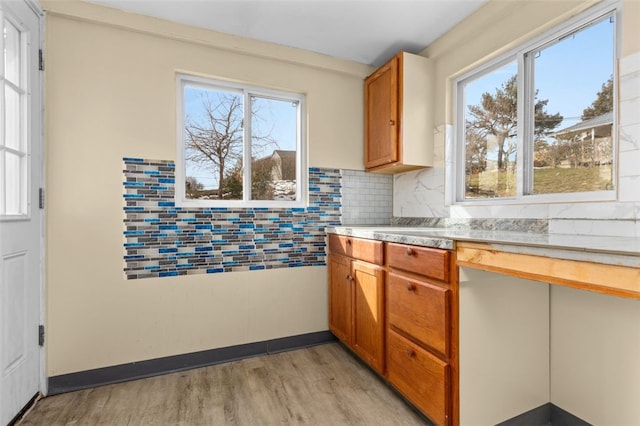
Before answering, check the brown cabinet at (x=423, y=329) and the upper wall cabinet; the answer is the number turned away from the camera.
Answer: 0

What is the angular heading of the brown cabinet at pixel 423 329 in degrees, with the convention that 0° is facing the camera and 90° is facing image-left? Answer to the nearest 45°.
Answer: approximately 45°

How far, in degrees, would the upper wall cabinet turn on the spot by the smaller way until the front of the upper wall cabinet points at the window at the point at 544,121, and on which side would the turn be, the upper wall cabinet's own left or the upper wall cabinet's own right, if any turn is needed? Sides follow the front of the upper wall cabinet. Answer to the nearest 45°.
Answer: approximately 90° to the upper wall cabinet's own left

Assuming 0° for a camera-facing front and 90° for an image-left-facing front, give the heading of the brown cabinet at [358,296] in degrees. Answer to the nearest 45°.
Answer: approximately 45°
